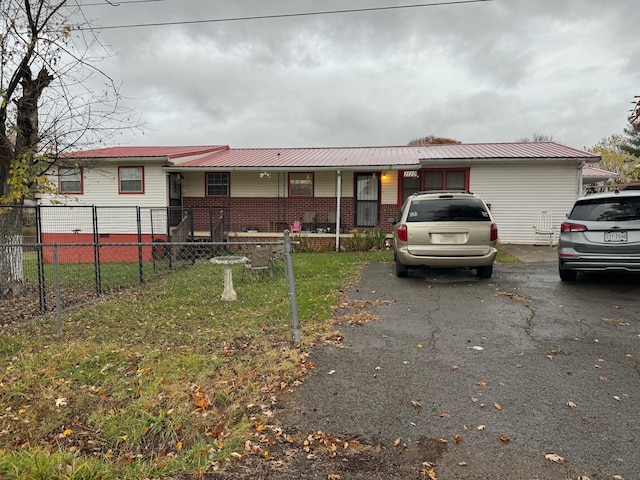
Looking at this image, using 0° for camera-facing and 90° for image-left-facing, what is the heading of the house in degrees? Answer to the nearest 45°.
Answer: approximately 0°

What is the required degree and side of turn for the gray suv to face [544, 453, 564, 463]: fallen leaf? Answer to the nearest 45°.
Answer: approximately 180°

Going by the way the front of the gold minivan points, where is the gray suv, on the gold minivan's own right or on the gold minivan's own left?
on the gold minivan's own right

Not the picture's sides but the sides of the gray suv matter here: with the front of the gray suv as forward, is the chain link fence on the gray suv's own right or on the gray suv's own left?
on the gray suv's own left

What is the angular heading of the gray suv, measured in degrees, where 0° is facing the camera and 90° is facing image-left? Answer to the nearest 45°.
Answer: approximately 180°

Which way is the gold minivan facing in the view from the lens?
facing away from the viewer

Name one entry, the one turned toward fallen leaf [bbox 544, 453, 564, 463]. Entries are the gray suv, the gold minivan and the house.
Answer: the house

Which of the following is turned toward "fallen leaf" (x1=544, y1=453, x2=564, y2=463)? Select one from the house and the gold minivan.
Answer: the house

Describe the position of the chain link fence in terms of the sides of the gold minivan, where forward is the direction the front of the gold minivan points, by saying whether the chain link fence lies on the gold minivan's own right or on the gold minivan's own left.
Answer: on the gold minivan's own left

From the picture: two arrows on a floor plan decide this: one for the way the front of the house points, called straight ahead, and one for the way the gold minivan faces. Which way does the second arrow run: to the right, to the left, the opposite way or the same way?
the opposite way
